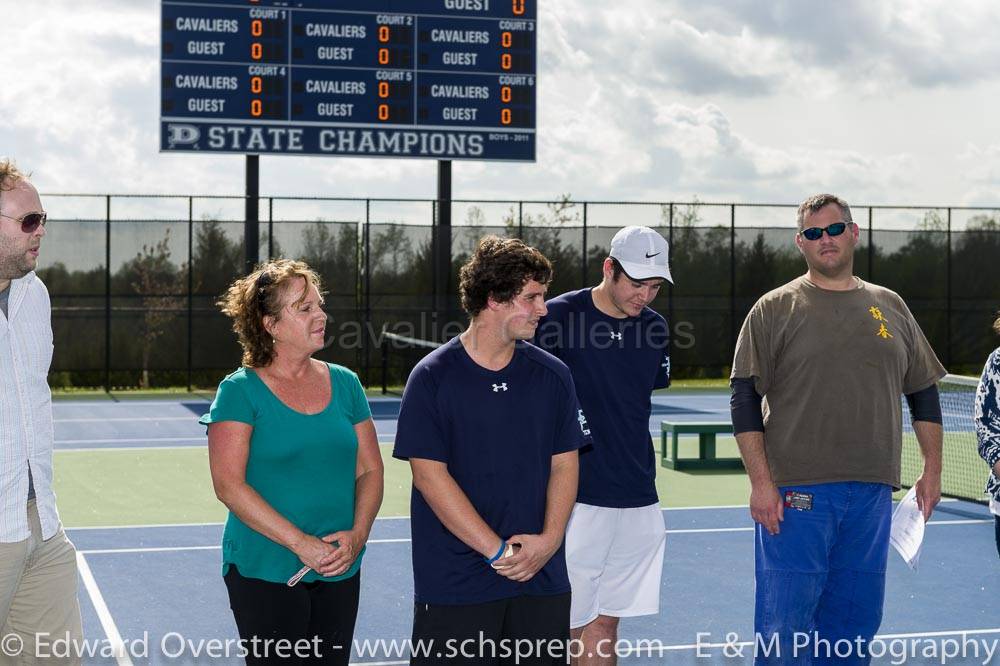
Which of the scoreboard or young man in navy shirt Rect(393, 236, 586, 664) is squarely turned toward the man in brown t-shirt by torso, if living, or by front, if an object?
the scoreboard

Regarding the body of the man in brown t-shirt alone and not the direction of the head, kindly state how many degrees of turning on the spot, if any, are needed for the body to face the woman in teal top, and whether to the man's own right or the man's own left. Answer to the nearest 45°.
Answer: approximately 45° to the man's own right

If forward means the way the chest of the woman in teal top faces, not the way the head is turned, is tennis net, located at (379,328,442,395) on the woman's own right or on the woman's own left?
on the woman's own left

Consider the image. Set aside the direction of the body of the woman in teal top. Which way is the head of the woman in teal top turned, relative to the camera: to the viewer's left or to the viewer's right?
to the viewer's right

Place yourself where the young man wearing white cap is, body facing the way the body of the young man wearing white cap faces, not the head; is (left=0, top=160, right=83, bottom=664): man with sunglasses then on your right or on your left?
on your right

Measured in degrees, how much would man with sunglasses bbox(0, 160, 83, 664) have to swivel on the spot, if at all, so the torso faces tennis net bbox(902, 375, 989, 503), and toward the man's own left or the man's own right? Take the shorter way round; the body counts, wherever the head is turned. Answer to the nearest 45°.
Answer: approximately 90° to the man's own left

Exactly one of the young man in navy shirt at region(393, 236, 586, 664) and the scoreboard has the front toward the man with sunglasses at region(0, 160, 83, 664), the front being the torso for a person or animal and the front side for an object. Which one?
the scoreboard

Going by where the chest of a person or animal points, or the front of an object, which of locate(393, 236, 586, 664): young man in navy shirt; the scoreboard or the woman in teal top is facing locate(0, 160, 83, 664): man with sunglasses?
the scoreboard

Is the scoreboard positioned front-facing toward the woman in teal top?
yes
